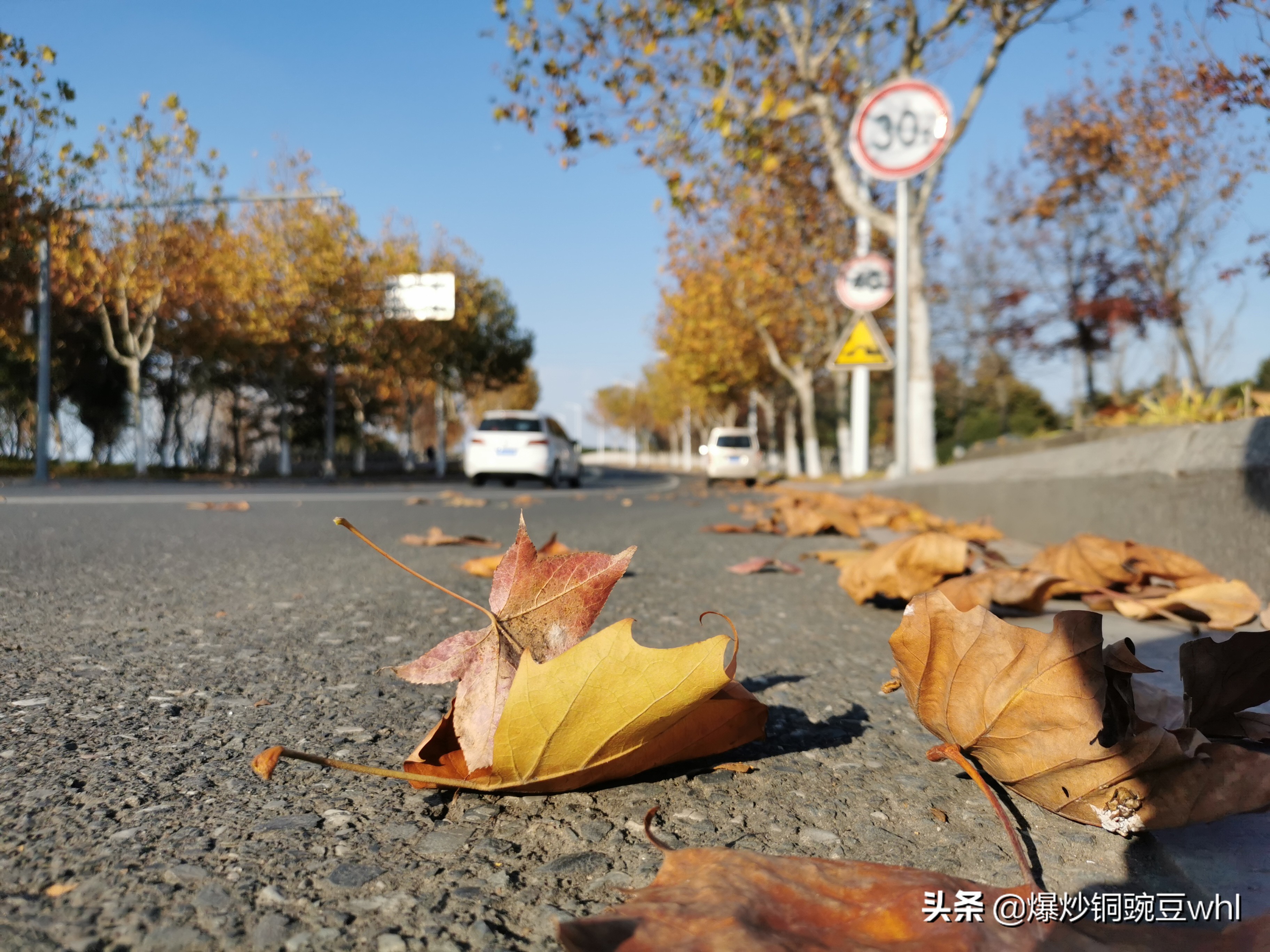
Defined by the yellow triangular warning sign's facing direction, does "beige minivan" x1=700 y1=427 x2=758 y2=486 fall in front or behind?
behind

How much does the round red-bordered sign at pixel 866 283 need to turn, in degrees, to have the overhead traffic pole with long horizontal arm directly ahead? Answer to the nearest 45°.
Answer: approximately 90° to its right

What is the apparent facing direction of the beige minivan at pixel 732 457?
away from the camera

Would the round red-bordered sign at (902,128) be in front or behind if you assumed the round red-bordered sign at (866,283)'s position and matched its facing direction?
in front

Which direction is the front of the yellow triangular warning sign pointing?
toward the camera

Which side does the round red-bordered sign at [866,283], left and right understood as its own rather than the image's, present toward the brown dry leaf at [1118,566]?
front

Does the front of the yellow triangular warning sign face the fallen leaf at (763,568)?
yes

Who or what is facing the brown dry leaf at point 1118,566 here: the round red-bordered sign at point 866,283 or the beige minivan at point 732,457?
the round red-bordered sign

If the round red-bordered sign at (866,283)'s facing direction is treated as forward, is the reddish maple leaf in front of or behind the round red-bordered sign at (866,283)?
in front

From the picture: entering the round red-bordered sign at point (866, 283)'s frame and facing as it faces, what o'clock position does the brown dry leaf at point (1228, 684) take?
The brown dry leaf is roughly at 12 o'clock from the round red-bordered sign.

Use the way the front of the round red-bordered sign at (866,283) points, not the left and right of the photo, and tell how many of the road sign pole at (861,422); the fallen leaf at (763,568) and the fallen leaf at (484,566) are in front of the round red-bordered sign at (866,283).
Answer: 2

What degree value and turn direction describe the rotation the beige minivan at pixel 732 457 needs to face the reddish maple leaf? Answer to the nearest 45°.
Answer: approximately 180°

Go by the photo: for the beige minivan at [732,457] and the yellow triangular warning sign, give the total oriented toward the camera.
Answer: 1

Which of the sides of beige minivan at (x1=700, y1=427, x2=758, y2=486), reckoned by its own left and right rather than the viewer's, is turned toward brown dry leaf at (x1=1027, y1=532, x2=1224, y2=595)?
back

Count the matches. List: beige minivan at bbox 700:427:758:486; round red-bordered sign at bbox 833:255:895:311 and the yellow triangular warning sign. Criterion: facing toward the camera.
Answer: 2

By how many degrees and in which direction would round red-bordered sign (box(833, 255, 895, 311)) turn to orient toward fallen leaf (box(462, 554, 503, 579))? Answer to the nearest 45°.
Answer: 0° — it already faces it

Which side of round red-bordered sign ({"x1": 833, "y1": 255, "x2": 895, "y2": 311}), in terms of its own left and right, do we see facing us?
front
